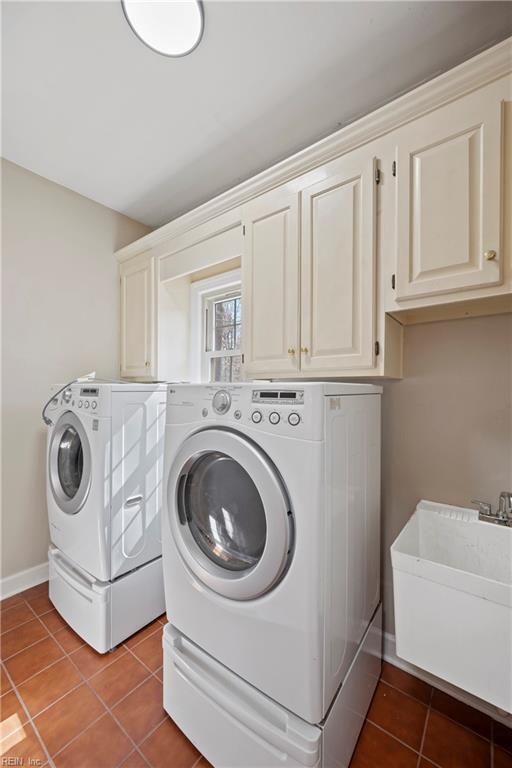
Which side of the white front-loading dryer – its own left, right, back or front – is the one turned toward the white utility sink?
left

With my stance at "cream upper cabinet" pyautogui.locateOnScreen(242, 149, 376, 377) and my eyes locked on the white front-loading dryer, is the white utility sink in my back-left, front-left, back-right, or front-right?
back-left

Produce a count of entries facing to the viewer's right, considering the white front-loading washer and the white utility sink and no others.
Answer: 0

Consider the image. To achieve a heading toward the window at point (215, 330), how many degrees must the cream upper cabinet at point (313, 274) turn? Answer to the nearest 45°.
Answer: approximately 90° to its right

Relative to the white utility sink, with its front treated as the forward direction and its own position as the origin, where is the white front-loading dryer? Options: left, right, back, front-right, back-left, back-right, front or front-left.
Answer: front-right
